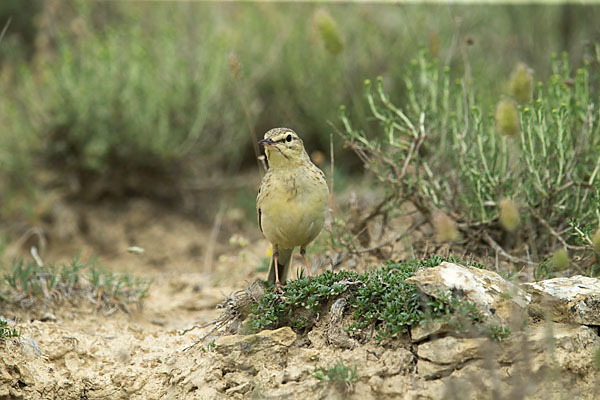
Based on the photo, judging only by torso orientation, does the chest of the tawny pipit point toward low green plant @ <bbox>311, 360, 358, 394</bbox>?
yes

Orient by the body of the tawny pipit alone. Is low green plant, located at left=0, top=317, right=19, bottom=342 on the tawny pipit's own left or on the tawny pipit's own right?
on the tawny pipit's own right

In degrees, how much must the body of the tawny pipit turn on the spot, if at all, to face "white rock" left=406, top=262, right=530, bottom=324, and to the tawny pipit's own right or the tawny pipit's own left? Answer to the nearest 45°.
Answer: approximately 45° to the tawny pipit's own left

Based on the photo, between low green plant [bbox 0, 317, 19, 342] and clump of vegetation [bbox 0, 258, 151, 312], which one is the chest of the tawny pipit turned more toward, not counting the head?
the low green plant

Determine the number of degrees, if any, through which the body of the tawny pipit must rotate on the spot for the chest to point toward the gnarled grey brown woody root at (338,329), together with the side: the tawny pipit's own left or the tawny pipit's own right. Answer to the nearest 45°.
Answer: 0° — it already faces it

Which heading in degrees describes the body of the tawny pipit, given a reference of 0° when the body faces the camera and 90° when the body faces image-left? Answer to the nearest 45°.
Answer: approximately 0°

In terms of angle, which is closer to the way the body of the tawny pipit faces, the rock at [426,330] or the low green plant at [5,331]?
the rock

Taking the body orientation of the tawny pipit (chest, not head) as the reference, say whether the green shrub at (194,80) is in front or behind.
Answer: behind
